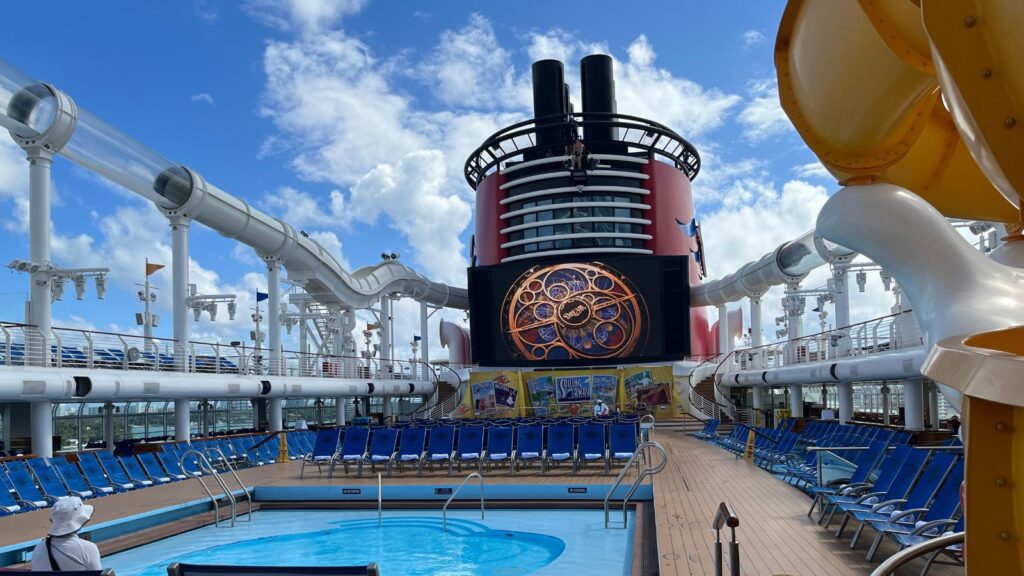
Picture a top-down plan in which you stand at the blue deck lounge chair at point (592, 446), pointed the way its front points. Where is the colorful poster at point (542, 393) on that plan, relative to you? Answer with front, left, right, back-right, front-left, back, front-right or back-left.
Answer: back

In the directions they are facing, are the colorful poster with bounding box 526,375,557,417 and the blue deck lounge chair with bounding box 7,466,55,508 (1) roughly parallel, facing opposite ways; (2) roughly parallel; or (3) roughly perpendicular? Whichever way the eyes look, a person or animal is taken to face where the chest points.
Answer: roughly perpendicular

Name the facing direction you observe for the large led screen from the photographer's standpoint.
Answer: facing the viewer

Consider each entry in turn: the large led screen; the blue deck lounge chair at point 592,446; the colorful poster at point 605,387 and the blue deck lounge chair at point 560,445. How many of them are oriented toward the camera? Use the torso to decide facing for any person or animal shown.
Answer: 4

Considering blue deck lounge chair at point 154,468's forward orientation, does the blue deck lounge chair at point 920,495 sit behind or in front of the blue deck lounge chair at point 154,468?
in front

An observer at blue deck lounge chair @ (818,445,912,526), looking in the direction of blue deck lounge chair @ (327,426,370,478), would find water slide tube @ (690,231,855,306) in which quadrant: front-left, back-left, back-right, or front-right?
front-right

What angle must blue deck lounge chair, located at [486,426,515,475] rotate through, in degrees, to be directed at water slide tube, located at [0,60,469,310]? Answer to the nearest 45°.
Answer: approximately 135° to its right

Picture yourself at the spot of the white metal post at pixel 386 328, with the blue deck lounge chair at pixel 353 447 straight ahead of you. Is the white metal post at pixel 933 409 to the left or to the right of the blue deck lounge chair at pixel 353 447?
left

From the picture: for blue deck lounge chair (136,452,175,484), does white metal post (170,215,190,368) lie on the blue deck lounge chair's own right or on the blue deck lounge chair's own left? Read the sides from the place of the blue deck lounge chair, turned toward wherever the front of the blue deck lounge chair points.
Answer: on the blue deck lounge chair's own left

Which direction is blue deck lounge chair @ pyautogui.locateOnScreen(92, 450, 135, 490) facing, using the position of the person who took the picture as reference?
facing the viewer and to the right of the viewer

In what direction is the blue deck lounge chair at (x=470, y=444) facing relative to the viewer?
toward the camera

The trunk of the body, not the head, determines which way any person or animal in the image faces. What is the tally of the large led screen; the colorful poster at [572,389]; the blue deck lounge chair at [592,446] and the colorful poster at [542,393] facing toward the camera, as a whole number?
4

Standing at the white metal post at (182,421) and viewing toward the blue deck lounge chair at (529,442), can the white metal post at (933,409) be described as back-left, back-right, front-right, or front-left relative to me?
front-left

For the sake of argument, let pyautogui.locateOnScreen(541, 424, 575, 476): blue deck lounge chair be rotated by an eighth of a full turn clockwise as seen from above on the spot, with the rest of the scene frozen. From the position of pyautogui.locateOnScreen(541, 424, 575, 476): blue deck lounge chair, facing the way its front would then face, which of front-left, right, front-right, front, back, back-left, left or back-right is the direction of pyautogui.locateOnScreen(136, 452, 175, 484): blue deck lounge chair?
front-right
